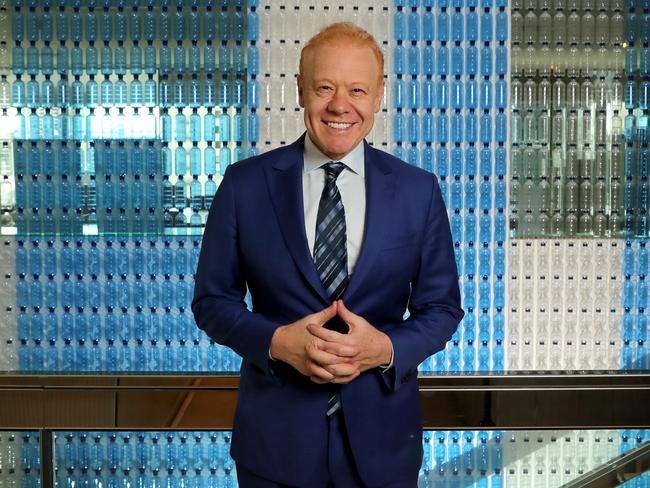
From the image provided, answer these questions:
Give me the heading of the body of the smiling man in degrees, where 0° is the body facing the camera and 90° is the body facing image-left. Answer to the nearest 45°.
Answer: approximately 0°
